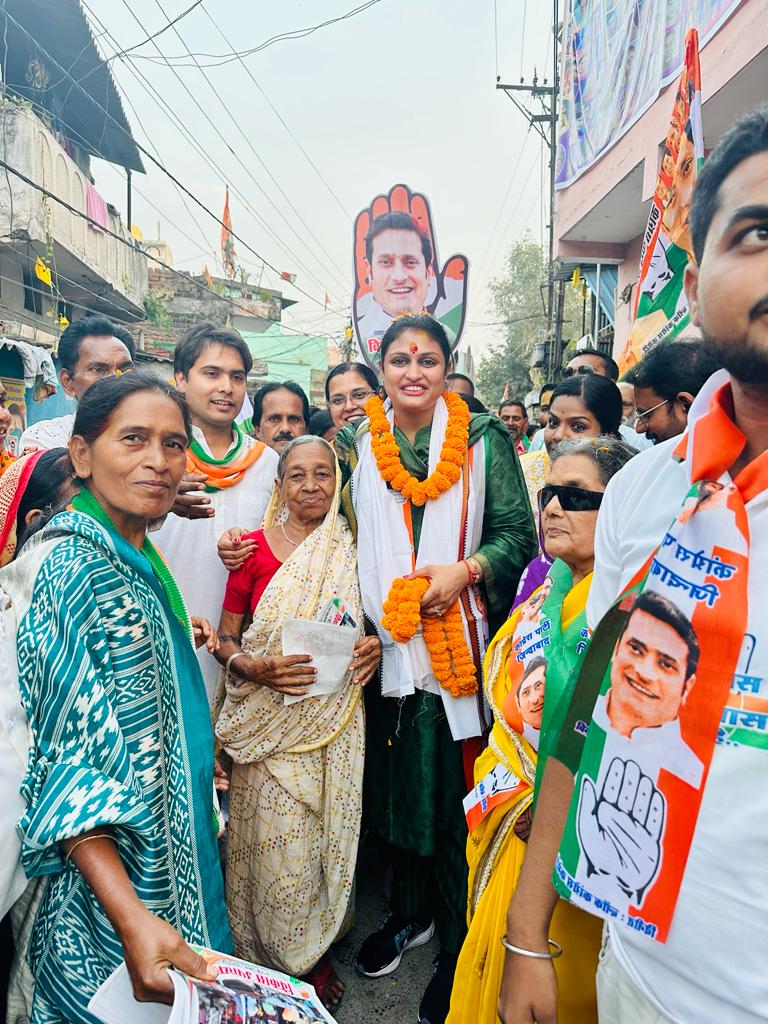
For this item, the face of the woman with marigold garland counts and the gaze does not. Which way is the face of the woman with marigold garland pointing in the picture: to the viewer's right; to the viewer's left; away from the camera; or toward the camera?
toward the camera

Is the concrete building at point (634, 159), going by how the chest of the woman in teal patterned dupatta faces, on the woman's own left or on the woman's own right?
on the woman's own left

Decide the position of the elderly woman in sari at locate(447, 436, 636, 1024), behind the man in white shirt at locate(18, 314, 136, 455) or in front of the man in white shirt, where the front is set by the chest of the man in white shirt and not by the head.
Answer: in front

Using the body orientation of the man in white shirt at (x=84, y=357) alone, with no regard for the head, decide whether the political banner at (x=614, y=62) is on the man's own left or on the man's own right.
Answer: on the man's own left

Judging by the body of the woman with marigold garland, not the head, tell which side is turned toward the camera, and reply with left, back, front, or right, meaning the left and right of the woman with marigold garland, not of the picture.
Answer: front

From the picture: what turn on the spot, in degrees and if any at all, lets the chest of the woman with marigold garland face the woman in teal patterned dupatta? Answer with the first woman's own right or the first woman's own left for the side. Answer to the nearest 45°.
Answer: approximately 45° to the first woman's own right
